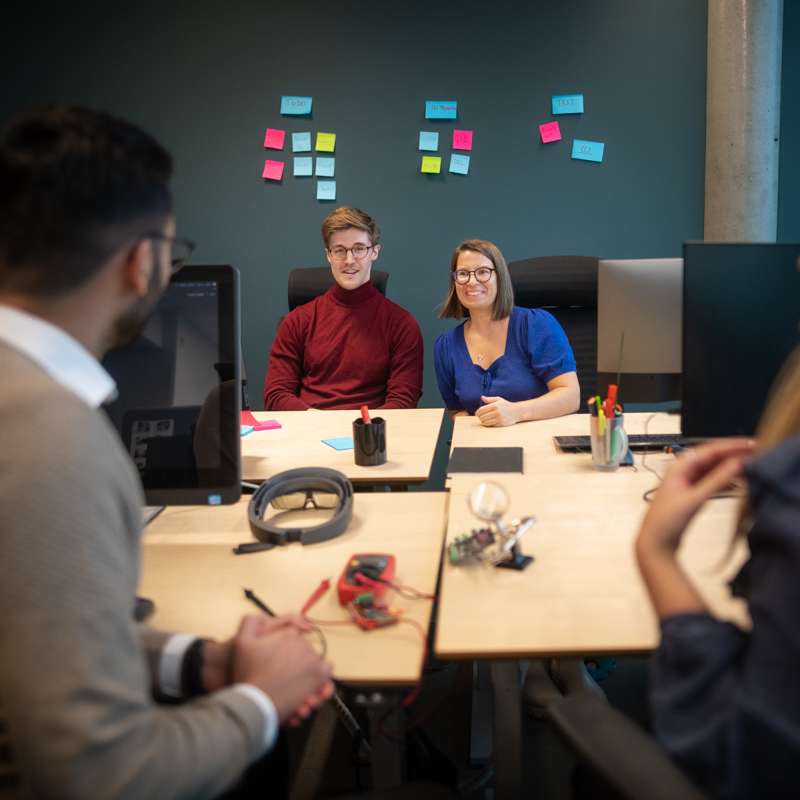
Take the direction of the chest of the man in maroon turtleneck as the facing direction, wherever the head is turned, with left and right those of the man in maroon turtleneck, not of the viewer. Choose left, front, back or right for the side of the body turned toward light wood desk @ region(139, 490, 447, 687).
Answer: front

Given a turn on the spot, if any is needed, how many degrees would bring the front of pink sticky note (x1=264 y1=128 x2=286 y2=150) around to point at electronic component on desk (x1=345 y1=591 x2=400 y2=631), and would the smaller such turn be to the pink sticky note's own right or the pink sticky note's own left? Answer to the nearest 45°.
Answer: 0° — it already faces it

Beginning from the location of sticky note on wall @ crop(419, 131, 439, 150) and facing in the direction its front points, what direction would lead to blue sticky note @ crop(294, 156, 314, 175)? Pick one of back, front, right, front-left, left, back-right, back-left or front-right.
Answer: right

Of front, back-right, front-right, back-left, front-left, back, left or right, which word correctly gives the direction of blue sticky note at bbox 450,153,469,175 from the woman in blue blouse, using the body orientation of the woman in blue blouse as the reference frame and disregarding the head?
back-right

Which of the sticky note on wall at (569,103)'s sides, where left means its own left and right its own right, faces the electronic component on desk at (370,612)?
front

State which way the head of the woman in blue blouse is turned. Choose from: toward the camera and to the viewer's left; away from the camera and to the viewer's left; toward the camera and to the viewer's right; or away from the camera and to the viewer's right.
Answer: toward the camera and to the viewer's left

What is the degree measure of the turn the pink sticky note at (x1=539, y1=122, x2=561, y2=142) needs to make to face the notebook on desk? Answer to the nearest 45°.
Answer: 0° — it already faces it

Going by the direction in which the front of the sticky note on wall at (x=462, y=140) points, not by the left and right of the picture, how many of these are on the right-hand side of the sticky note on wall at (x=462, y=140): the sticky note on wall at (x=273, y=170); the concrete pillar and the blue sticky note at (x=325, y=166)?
2
